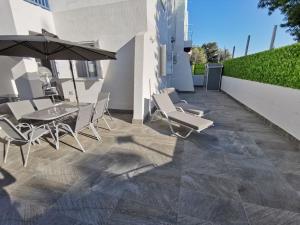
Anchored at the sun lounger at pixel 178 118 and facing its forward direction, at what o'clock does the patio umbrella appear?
The patio umbrella is roughly at 4 o'clock from the sun lounger.

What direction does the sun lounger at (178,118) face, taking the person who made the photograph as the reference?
facing the viewer and to the right of the viewer

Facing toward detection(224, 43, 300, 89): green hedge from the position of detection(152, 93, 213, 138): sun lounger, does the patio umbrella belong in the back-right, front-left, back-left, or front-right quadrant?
back-left

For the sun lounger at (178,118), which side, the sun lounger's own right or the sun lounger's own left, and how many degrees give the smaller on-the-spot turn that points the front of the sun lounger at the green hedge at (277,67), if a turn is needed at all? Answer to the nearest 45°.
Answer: approximately 90° to the sun lounger's own left
